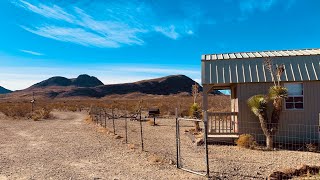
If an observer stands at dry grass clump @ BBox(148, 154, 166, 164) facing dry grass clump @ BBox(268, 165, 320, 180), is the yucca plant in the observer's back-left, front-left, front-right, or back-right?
front-left

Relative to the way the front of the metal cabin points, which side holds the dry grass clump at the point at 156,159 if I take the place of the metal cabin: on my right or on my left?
on my left

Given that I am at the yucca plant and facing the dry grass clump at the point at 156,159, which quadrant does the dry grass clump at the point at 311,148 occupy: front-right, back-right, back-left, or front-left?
back-left

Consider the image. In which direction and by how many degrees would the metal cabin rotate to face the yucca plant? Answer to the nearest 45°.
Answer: approximately 45° to its left

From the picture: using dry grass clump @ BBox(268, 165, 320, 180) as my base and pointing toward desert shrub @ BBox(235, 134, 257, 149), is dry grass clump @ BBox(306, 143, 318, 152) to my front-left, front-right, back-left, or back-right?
front-right

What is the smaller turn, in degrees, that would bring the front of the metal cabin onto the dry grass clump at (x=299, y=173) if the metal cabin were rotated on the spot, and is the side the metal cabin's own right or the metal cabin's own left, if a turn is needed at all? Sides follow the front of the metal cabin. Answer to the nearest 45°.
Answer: approximately 90° to the metal cabin's own left

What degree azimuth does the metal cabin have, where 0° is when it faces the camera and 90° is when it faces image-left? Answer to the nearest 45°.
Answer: approximately 90°
